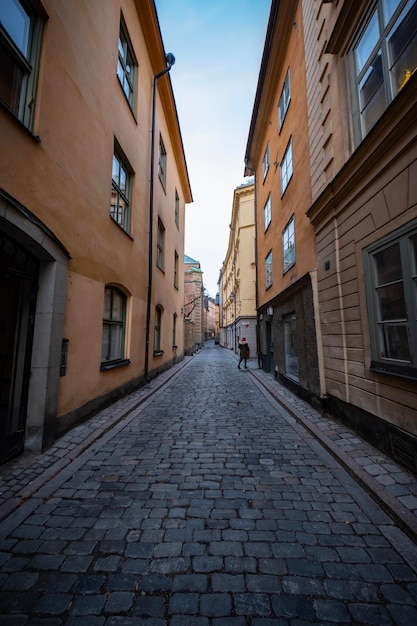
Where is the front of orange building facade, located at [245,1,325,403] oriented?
to the viewer's left

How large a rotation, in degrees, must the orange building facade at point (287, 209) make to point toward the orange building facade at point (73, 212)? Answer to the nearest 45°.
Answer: approximately 45° to its left

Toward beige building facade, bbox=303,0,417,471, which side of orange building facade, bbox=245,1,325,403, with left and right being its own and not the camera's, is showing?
left

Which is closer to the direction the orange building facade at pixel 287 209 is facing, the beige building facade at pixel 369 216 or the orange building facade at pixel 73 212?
the orange building facade
